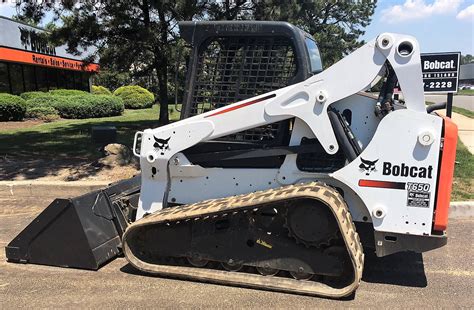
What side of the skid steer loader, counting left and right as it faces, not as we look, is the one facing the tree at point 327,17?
right

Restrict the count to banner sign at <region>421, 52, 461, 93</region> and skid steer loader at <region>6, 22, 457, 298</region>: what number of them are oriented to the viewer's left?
1

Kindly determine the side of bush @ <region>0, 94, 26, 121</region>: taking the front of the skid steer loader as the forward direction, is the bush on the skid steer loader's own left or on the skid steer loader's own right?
on the skid steer loader's own right

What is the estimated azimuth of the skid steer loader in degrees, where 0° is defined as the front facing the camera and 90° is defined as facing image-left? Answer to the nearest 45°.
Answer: approximately 90°

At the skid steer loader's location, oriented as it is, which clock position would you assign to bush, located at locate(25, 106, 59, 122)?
The bush is roughly at 2 o'clock from the skid steer loader.

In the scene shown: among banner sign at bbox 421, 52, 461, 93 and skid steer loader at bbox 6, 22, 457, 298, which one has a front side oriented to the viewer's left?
the skid steer loader

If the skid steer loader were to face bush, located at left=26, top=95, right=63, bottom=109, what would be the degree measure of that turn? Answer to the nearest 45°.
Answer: approximately 45° to its right

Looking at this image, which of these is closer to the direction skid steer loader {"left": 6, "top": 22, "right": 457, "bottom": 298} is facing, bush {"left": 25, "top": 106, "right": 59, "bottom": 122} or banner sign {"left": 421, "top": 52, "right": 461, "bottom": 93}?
the bush

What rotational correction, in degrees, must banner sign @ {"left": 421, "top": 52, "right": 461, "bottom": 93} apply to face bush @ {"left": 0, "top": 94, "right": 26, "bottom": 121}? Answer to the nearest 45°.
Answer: approximately 90° to its right

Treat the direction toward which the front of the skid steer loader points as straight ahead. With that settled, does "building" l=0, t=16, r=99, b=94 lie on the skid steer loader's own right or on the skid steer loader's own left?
on the skid steer loader's own right

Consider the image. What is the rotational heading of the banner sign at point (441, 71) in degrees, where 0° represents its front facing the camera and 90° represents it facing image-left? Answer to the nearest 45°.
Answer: approximately 0°
